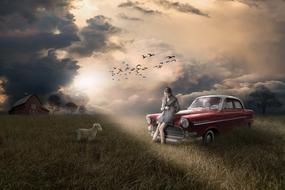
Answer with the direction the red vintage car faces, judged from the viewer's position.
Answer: facing the viewer and to the left of the viewer

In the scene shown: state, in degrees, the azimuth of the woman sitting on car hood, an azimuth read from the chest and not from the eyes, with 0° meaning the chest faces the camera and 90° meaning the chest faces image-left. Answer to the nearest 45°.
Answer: approximately 45°
